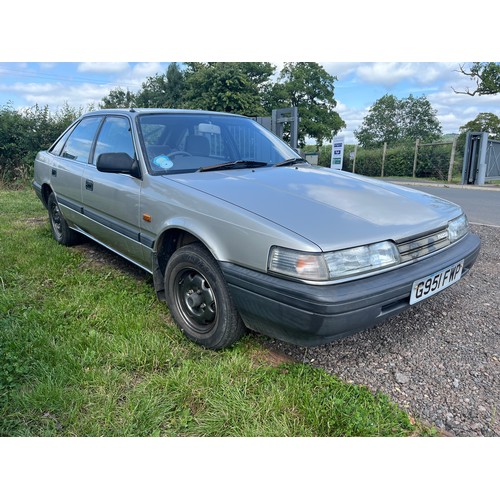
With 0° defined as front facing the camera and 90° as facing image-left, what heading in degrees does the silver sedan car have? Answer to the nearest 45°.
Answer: approximately 315°

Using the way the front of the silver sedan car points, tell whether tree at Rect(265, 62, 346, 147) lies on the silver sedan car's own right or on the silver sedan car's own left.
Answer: on the silver sedan car's own left

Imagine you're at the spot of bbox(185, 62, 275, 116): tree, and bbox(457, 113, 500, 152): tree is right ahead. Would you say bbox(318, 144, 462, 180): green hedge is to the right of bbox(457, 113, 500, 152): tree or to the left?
right

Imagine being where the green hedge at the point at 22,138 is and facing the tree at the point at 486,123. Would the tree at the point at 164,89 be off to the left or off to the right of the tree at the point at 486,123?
left

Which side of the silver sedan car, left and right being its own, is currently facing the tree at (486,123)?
left

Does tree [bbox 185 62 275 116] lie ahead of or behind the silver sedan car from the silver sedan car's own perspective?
behind

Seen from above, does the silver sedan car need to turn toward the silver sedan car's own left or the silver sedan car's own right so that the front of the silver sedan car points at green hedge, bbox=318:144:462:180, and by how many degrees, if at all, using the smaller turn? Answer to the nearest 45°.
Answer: approximately 135° to the silver sedan car's own left

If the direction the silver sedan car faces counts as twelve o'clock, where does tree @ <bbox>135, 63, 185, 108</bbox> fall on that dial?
The tree is roughly at 7 o'clock from the silver sedan car.

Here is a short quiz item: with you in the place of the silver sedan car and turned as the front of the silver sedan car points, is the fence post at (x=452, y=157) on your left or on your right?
on your left

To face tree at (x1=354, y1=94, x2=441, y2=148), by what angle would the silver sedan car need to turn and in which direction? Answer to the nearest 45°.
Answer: approximately 135° to its left
